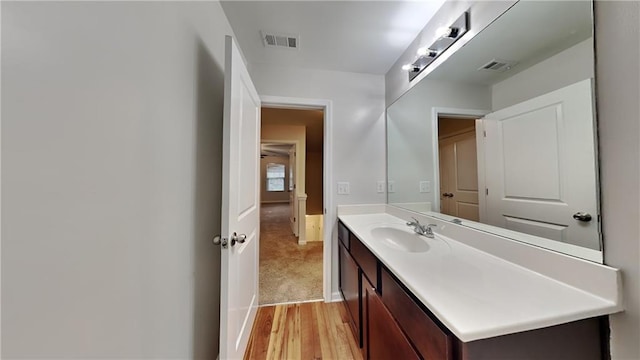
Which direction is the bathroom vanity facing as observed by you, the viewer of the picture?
facing the viewer and to the left of the viewer

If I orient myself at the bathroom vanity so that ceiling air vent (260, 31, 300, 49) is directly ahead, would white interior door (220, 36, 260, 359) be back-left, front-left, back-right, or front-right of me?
front-left

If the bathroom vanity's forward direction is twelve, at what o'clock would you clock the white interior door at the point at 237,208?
The white interior door is roughly at 1 o'clock from the bathroom vanity.

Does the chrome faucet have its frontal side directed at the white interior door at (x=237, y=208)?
yes

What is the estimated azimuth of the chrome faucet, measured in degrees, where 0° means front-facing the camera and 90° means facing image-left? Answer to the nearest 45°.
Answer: approximately 45°
